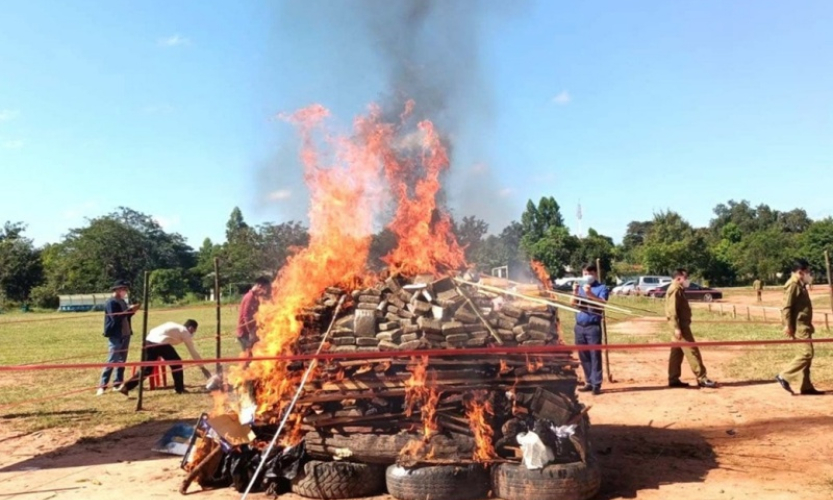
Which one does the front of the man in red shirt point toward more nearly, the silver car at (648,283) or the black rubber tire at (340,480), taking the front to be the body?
the silver car

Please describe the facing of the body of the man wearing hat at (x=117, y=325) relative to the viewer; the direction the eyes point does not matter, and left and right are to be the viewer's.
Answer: facing to the right of the viewer

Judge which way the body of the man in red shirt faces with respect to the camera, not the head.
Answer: to the viewer's right

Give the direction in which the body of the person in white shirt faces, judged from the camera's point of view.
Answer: to the viewer's right
